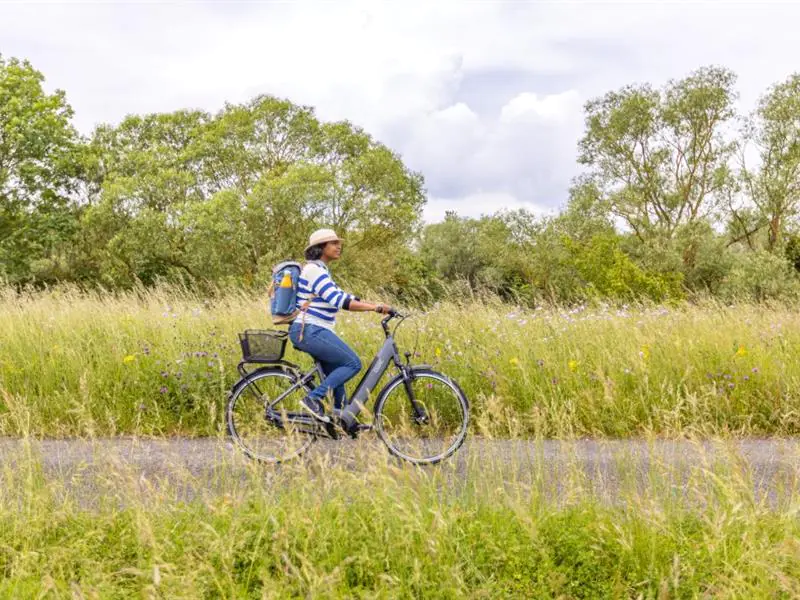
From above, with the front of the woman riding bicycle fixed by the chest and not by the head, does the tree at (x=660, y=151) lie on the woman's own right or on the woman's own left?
on the woman's own left

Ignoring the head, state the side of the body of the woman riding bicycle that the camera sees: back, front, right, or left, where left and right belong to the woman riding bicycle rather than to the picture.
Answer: right

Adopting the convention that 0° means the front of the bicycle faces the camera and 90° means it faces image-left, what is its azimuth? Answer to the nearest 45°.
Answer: approximately 270°

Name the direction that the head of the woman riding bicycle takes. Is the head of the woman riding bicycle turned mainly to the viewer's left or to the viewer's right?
to the viewer's right
